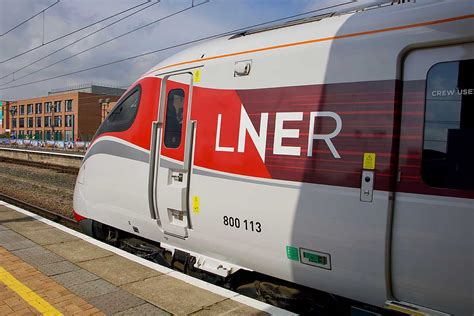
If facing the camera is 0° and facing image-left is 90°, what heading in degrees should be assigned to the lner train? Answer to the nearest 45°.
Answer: approximately 135°

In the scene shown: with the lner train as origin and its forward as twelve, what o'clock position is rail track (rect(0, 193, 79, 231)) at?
The rail track is roughly at 12 o'clock from the lner train.
